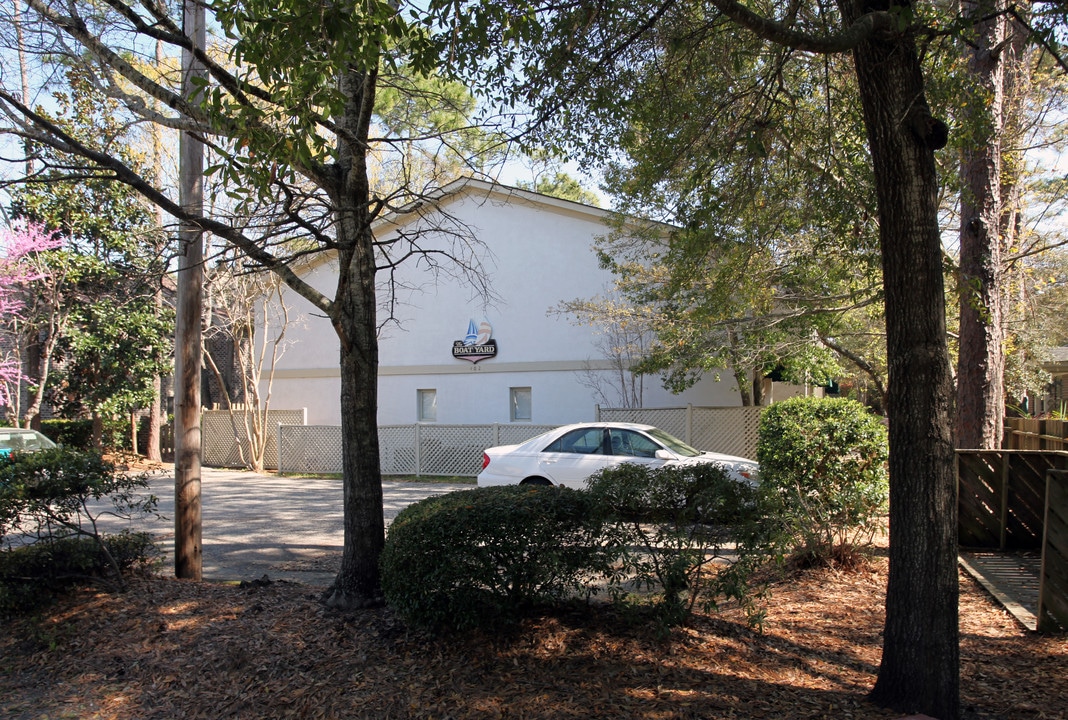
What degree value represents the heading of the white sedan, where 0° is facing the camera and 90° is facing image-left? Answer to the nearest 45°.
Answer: approximately 270°

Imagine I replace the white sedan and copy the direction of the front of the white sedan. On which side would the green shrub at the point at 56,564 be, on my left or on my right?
on my right

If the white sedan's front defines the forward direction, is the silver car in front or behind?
behind

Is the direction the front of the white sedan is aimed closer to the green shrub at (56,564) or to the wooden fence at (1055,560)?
the wooden fence
